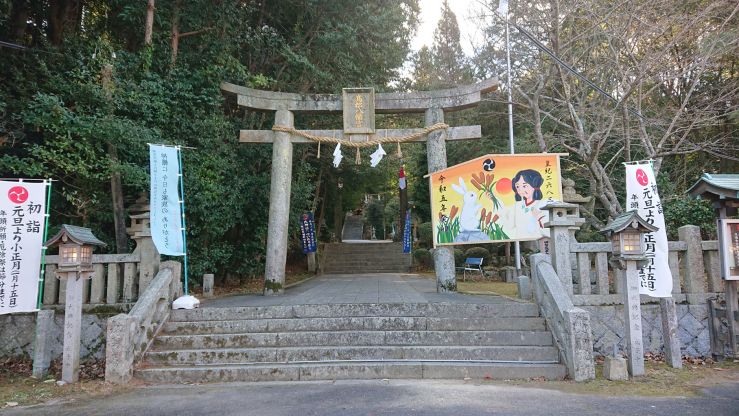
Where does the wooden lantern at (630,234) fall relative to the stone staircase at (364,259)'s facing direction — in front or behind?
in front

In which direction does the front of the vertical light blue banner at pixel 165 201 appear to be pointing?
toward the camera

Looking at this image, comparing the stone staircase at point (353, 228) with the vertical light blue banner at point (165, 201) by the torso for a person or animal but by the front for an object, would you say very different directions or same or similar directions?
same or similar directions

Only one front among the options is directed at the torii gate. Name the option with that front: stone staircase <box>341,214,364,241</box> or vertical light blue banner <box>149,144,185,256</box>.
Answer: the stone staircase

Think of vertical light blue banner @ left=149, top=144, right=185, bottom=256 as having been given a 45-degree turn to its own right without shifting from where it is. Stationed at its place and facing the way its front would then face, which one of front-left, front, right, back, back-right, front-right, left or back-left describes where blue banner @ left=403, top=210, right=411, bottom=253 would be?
back

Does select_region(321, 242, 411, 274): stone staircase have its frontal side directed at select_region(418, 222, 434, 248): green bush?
no

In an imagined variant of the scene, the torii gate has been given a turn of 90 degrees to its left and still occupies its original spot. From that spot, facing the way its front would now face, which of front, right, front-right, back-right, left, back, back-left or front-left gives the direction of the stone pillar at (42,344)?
back-right

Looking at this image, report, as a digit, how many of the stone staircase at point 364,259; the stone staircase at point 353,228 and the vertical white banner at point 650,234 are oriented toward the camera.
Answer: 3

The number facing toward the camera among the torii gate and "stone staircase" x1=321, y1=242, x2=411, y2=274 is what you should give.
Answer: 2

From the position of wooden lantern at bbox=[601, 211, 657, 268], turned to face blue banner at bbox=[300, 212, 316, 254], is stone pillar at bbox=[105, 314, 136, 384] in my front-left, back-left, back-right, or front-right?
front-left

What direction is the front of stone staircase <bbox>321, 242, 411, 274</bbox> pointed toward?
toward the camera

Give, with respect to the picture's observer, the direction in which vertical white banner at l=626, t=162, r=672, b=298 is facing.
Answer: facing the viewer
